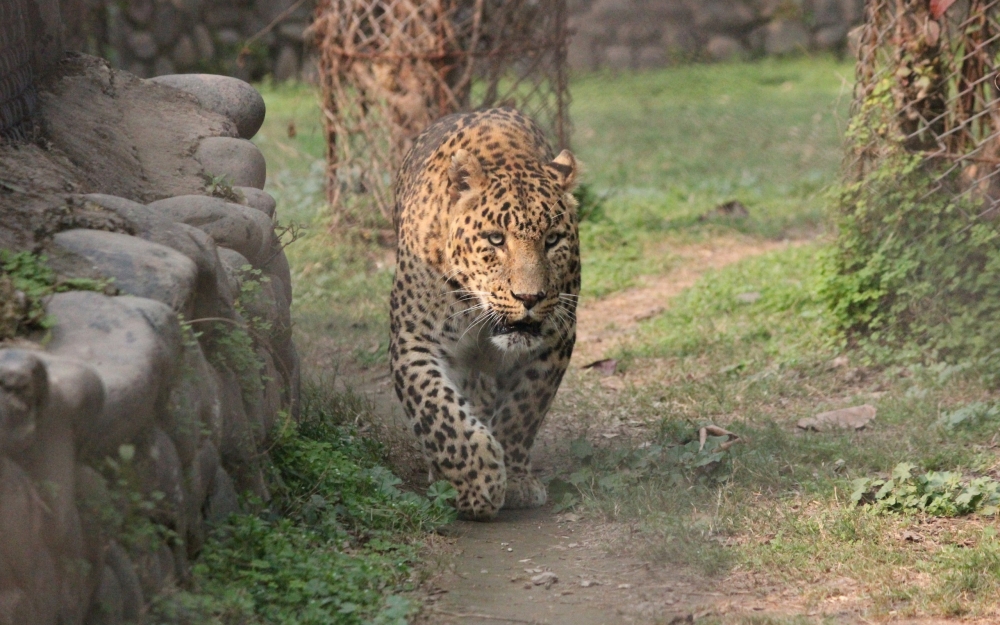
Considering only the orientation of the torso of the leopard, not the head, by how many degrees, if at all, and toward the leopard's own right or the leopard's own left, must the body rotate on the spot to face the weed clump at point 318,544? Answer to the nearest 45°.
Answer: approximately 45° to the leopard's own right

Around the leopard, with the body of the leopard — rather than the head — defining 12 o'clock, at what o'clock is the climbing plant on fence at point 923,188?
The climbing plant on fence is roughly at 8 o'clock from the leopard.

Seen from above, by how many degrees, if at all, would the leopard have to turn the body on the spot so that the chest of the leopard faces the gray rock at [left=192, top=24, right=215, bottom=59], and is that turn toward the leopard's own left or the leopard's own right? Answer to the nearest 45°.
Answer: approximately 180°

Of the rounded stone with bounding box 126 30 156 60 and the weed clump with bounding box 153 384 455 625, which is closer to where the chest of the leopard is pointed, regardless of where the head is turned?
the weed clump

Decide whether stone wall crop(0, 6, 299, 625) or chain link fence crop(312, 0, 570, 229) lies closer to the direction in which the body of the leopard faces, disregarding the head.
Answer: the stone wall

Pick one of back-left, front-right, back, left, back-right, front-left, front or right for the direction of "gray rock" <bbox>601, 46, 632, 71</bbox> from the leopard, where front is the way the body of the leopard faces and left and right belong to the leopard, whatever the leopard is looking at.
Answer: back

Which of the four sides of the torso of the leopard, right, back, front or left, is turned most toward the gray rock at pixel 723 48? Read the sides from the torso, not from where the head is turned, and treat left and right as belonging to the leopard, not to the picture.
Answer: back

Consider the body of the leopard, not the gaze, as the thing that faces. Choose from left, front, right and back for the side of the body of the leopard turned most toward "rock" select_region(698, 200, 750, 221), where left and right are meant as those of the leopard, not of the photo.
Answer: back

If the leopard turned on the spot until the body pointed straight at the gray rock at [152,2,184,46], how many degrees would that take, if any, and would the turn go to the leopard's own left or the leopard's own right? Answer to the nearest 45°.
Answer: approximately 180°

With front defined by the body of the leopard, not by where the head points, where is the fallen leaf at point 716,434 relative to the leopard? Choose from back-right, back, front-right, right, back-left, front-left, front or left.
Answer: left

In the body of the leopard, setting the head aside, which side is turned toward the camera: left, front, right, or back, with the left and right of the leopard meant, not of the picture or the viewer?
front

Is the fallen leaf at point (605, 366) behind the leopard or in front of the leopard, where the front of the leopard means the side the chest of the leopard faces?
behind

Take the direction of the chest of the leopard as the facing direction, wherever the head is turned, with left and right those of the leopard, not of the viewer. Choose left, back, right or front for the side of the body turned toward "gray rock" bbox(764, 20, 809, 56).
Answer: back

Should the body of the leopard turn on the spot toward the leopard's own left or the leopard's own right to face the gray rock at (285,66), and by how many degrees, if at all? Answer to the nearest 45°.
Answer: approximately 180°

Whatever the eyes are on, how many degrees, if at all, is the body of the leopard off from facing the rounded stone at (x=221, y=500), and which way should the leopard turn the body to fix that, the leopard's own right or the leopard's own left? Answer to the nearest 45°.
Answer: approximately 45° to the leopard's own right

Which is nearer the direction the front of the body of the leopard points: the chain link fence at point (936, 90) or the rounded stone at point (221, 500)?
the rounded stone

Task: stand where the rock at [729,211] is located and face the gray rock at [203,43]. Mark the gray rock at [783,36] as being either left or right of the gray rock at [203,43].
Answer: right

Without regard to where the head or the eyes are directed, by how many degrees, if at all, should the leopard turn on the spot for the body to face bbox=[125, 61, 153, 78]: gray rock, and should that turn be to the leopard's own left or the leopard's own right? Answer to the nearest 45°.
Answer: approximately 180°
